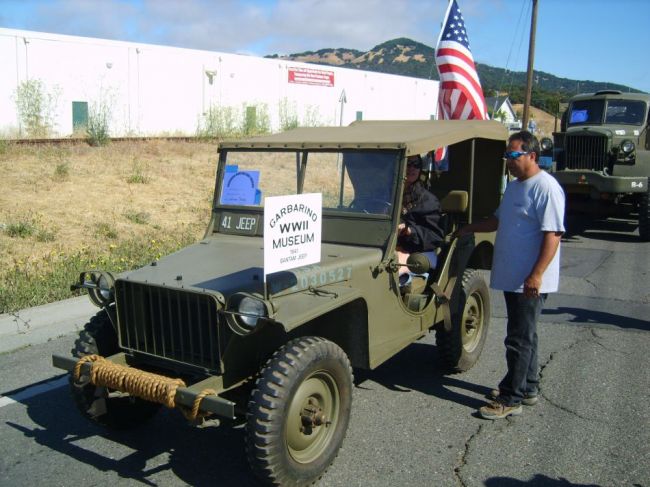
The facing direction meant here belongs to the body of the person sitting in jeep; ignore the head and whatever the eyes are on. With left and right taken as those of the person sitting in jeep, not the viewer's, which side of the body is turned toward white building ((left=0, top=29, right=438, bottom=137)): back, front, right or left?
right

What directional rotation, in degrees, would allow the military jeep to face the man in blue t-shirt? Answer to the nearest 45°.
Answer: approximately 135° to its left

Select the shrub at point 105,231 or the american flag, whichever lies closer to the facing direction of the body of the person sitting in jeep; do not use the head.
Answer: the shrub

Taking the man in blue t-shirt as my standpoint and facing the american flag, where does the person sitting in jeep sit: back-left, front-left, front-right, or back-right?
front-left

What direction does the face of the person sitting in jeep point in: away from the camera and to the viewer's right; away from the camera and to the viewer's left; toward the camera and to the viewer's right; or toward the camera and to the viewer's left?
toward the camera and to the viewer's left

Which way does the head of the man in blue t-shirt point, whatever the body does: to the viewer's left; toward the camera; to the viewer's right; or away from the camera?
to the viewer's left

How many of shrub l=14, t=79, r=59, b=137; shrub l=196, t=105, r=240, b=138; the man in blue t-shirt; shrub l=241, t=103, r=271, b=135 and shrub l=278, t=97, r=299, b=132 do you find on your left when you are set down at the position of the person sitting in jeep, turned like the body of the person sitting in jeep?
1

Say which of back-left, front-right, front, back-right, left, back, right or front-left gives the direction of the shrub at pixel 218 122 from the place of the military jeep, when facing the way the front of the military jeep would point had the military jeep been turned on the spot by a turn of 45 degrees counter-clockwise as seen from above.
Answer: back

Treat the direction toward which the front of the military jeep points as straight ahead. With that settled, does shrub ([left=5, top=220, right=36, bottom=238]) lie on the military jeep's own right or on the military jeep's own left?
on the military jeep's own right

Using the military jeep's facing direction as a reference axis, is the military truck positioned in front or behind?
behind

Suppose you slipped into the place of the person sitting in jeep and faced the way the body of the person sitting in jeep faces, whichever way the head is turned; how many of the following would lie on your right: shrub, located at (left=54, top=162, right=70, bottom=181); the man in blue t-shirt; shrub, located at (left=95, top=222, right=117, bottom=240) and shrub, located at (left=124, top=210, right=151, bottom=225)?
3

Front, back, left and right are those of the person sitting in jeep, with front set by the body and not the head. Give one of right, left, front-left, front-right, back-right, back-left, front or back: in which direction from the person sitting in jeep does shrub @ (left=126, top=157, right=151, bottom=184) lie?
right

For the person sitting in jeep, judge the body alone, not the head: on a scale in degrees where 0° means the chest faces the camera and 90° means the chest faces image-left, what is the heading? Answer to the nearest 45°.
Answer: approximately 45°

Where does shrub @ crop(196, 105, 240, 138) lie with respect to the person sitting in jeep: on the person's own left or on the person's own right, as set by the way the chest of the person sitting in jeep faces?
on the person's own right
